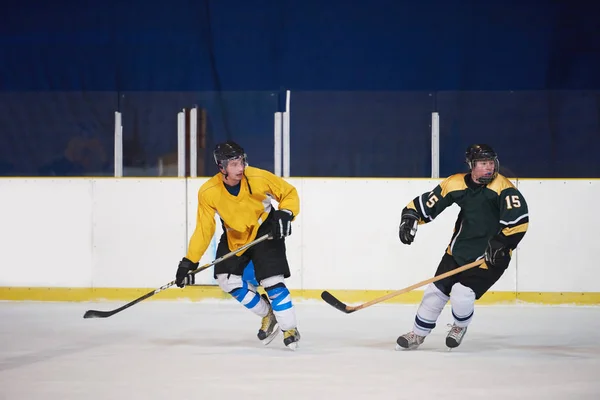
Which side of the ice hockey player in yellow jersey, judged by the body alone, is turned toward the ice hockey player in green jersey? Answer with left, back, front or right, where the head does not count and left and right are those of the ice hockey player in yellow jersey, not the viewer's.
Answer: left

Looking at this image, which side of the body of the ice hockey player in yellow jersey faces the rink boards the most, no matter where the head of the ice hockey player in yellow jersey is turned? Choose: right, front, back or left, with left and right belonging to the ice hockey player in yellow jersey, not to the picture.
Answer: back

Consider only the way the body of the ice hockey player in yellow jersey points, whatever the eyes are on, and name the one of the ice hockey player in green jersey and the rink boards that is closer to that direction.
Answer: the ice hockey player in green jersey

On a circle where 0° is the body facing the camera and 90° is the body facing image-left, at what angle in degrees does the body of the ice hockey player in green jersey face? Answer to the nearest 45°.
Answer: approximately 0°

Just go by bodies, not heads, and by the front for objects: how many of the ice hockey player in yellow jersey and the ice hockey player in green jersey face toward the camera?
2

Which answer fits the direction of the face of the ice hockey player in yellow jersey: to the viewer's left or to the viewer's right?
to the viewer's right

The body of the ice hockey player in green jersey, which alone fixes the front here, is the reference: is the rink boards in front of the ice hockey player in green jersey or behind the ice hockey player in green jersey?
behind

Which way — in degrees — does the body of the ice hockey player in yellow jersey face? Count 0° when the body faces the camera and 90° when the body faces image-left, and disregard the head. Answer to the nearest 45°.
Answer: approximately 0°

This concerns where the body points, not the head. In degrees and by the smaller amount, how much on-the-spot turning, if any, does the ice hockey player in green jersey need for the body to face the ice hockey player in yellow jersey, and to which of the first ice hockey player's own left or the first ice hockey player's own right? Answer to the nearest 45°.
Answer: approximately 90° to the first ice hockey player's own right
